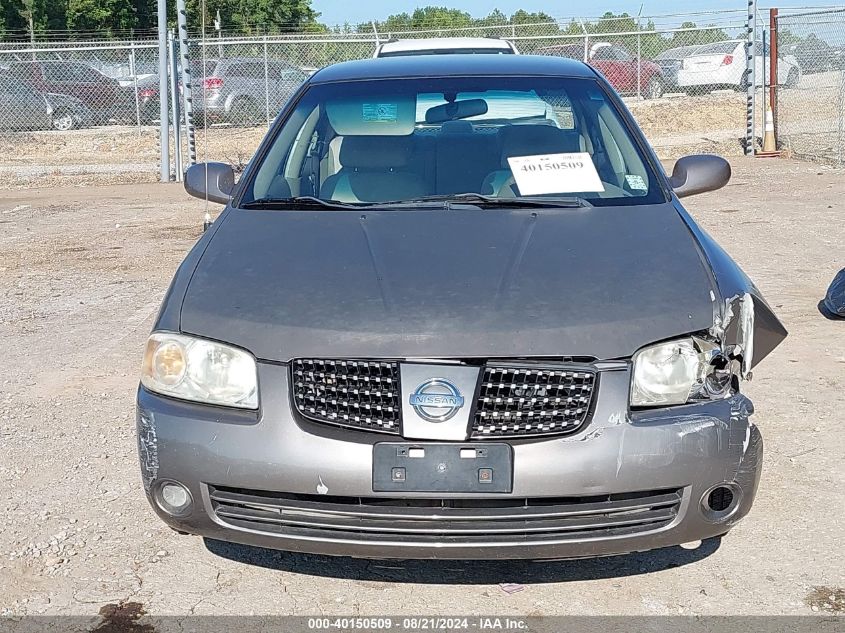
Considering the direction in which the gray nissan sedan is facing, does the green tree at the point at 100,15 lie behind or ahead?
behind

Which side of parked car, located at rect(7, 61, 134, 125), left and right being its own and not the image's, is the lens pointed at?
right

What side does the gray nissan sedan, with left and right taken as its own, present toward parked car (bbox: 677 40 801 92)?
back

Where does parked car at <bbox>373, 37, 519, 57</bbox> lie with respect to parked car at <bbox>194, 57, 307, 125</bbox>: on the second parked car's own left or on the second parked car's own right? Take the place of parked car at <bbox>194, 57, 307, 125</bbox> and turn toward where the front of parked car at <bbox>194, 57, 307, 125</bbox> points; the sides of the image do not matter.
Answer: on the second parked car's own right
